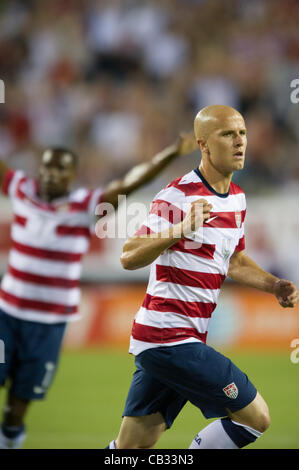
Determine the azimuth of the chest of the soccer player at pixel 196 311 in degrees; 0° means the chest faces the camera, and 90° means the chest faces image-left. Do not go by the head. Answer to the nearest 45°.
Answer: approximately 315°

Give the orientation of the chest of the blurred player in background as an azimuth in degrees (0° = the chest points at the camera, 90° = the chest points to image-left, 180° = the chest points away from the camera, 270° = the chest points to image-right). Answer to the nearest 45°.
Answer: approximately 0°

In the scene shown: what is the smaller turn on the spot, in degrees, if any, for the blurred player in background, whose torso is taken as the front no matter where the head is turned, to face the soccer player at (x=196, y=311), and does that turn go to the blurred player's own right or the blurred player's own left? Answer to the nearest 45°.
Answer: approximately 45° to the blurred player's own left

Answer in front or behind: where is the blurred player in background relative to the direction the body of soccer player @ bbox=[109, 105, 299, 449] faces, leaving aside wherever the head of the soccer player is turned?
behind
